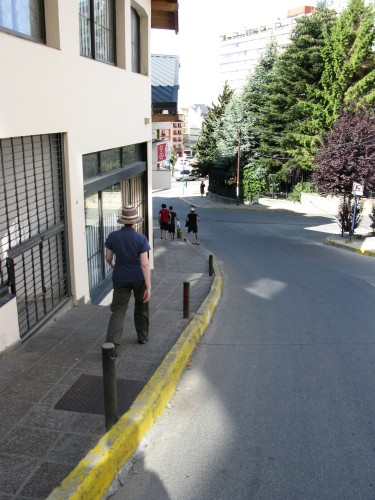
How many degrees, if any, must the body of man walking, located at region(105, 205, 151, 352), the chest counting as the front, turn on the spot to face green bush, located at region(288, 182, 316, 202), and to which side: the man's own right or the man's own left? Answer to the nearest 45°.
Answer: approximately 45° to the man's own right

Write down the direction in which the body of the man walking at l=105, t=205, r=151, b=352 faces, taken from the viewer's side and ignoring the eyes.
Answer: away from the camera

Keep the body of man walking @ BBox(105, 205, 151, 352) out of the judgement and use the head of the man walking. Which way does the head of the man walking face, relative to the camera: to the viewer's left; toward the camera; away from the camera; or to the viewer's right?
away from the camera

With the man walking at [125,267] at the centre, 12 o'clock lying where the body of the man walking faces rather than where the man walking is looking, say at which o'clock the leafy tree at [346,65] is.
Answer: The leafy tree is roughly at 1 o'clock from the man walking.

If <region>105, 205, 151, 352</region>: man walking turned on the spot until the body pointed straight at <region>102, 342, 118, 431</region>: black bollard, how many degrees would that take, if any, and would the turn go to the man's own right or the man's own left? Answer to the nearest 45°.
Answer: approximately 180°

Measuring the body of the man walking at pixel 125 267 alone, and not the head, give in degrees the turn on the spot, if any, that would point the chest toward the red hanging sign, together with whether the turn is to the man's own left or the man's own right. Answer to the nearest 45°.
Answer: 0° — they already face it

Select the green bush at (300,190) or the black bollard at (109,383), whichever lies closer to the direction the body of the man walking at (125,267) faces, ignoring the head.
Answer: the green bush
